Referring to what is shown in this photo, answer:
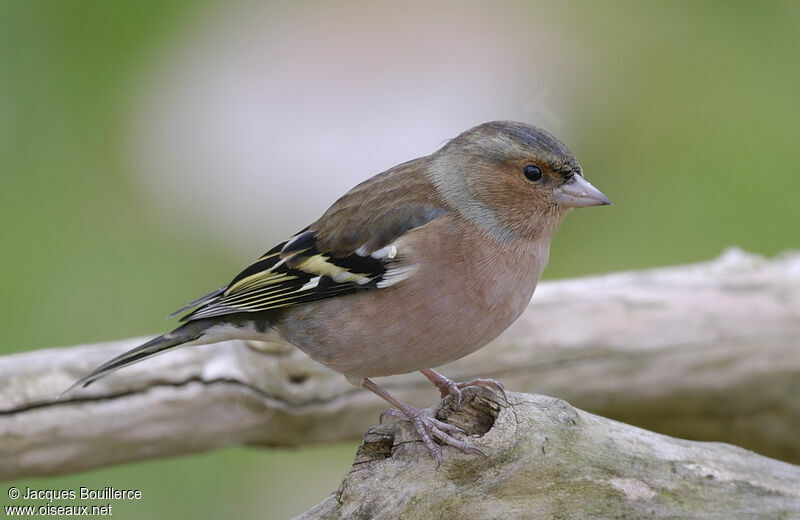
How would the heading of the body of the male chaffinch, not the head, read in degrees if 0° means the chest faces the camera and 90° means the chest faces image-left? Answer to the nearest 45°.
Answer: approximately 270°
